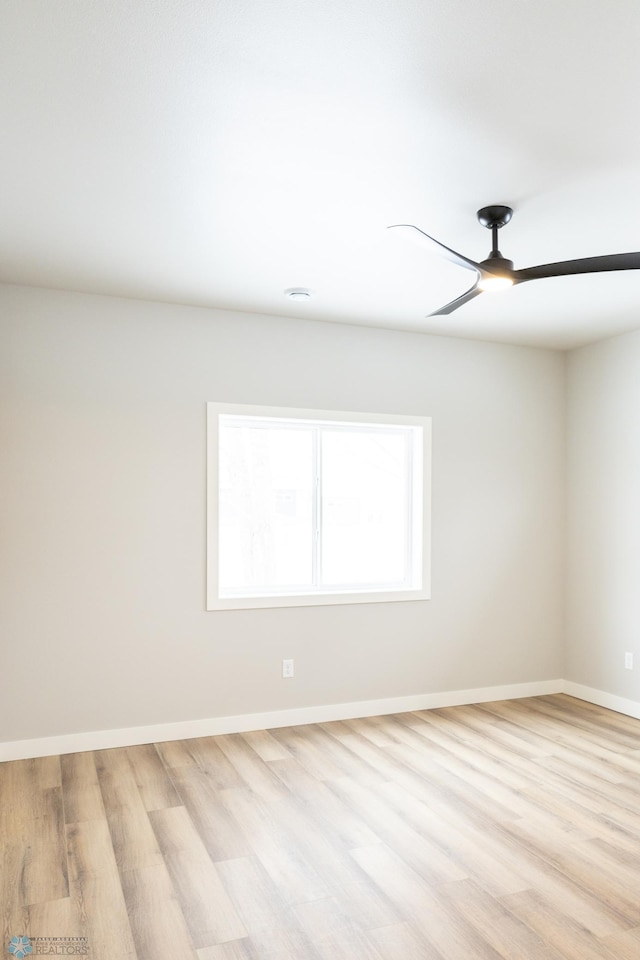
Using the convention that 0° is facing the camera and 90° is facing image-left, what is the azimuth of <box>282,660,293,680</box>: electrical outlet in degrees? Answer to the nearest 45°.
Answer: approximately 0°
